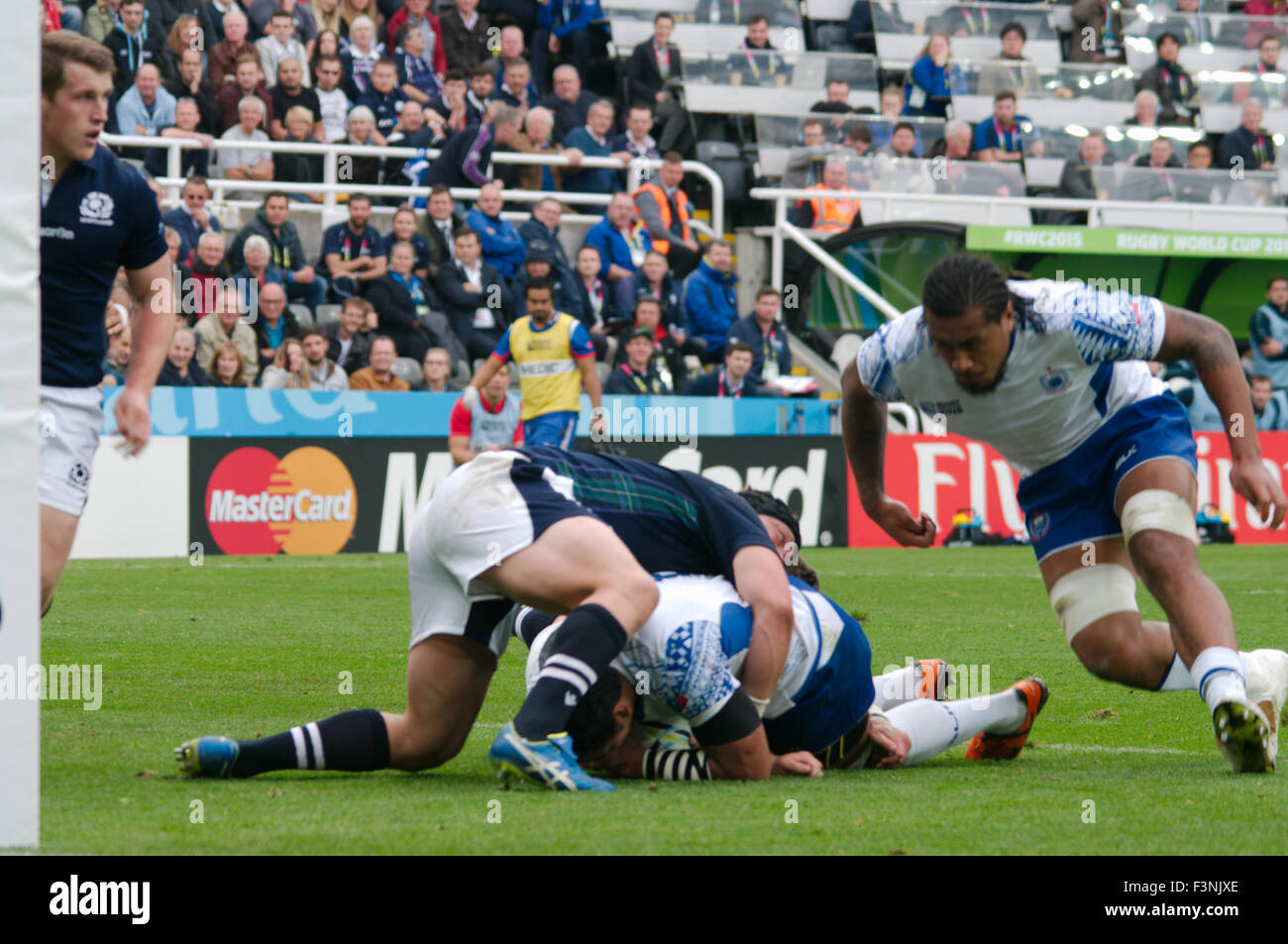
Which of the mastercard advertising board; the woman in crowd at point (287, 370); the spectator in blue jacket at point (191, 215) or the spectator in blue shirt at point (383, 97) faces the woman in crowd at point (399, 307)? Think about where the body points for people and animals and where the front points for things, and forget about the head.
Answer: the spectator in blue shirt at point (383, 97)

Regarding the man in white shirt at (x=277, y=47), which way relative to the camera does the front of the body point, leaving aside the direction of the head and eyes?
toward the camera

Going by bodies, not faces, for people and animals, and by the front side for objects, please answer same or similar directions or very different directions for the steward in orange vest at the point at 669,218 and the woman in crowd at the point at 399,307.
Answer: same or similar directions

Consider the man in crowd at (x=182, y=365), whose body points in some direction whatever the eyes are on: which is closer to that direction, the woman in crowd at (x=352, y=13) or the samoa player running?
the samoa player running

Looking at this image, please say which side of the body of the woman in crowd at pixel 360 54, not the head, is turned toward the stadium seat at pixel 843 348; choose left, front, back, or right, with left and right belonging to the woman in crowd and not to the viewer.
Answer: front

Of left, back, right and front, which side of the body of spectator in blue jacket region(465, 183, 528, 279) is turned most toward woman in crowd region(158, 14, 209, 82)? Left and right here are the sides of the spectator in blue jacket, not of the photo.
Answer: right

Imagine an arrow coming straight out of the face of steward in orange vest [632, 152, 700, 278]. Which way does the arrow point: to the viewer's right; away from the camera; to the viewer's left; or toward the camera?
toward the camera

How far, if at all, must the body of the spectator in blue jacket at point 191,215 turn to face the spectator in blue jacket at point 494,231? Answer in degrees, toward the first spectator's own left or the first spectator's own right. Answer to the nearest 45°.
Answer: approximately 135° to the first spectator's own left

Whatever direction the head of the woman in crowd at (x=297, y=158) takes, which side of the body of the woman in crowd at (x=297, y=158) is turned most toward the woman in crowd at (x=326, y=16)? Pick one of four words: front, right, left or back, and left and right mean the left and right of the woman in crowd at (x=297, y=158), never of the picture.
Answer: back

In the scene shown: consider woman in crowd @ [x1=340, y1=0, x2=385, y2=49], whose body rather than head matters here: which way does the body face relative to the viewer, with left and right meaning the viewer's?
facing the viewer

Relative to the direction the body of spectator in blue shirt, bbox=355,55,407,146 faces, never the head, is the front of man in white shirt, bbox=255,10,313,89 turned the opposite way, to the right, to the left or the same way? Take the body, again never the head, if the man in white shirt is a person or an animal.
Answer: the same way

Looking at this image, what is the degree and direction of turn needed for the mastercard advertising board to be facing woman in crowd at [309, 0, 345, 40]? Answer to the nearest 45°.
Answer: approximately 180°

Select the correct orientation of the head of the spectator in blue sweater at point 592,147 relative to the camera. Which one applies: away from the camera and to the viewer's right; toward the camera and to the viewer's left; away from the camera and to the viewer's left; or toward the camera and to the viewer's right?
toward the camera and to the viewer's right

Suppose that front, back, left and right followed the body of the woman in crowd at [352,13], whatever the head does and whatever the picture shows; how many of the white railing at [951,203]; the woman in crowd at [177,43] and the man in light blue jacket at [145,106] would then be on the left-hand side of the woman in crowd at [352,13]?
1

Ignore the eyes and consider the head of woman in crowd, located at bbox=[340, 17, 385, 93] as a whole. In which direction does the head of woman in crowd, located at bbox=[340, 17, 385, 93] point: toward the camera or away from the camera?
toward the camera

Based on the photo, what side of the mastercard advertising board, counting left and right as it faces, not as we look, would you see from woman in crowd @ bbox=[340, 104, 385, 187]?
back

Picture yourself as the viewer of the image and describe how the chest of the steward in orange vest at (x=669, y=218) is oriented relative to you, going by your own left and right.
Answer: facing the viewer and to the right of the viewer

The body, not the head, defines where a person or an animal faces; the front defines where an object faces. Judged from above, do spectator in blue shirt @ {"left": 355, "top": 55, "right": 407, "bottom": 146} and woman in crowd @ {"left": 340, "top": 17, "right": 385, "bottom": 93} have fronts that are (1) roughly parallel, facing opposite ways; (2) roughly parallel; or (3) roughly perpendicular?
roughly parallel

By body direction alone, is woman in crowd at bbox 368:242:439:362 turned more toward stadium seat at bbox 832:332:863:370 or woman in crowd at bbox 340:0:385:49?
the stadium seat
